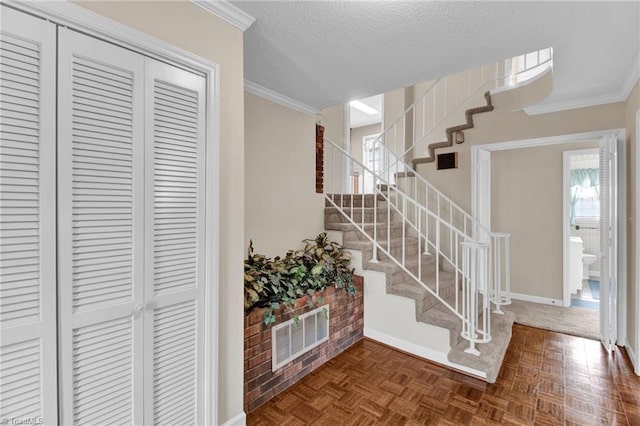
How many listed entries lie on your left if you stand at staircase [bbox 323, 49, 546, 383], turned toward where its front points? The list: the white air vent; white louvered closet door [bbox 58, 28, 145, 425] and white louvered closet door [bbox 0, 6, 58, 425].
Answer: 0

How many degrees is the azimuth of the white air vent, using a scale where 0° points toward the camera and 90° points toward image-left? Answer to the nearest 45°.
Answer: approximately 315°

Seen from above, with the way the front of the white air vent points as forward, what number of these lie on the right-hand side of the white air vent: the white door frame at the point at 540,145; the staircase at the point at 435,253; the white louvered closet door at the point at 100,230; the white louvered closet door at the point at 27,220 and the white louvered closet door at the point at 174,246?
3

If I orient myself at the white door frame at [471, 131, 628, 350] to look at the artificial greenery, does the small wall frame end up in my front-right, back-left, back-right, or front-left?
front-right

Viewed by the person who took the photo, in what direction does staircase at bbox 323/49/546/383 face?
facing the viewer and to the right of the viewer

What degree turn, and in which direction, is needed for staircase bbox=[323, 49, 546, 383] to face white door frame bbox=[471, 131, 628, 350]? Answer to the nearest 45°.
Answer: approximately 90° to its left

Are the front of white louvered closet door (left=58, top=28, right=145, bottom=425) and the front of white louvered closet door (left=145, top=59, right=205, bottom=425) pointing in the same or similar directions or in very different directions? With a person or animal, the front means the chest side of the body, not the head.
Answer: same or similar directions

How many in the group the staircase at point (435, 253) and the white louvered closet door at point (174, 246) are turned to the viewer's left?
0

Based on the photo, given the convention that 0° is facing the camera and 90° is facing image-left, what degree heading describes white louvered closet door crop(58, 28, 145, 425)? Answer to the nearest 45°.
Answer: approximately 315°

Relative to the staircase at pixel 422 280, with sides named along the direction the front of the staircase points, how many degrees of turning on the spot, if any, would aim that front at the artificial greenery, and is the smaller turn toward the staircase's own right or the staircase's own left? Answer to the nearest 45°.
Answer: approximately 90° to the staircase's own right

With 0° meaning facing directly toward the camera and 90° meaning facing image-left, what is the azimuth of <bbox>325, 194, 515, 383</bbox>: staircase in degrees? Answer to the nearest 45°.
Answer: approximately 315°

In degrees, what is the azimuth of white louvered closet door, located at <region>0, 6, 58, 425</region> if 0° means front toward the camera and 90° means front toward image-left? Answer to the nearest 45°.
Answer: approximately 315°

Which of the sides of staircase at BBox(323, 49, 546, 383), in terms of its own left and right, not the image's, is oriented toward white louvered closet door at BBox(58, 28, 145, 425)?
right

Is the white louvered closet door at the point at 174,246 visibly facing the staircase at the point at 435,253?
no

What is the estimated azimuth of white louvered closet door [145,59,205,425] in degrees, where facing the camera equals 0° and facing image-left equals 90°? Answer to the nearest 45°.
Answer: approximately 315°

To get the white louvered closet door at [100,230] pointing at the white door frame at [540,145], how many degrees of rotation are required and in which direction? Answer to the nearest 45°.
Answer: approximately 45° to its left

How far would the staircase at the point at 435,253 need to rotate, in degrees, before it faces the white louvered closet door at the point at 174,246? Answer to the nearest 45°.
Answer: approximately 90° to its right
